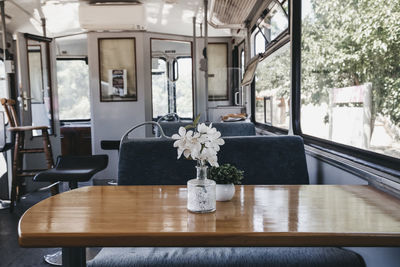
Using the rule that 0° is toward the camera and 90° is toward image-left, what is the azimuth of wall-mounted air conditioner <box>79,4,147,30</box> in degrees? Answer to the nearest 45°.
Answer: approximately 0°

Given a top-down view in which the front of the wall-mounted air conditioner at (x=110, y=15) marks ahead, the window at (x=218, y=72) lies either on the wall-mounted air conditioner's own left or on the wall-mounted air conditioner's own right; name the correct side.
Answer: on the wall-mounted air conditioner's own left

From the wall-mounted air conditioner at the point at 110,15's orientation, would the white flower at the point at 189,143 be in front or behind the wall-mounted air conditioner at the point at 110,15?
in front

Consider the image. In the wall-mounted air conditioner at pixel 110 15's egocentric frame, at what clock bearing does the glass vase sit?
The glass vase is roughly at 12 o'clock from the wall-mounted air conditioner.

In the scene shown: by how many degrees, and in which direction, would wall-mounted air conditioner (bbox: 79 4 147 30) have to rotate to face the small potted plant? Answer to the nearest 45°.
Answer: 0° — it already faces it

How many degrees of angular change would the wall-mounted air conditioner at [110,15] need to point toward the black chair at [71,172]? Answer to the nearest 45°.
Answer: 0° — it already faces it

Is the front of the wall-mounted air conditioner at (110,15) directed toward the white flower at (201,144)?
yes

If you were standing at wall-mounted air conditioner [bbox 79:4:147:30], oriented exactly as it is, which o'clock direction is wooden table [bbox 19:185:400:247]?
The wooden table is roughly at 12 o'clock from the wall-mounted air conditioner.
